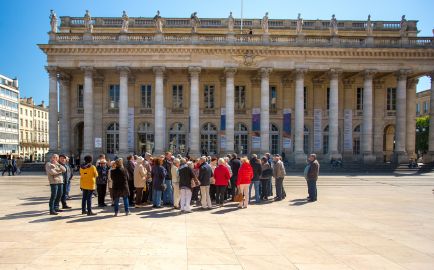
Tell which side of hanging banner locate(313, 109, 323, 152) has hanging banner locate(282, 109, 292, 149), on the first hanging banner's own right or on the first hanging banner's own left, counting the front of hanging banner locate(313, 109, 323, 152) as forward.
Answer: on the first hanging banner's own right

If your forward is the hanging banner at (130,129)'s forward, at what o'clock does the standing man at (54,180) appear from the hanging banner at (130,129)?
The standing man is roughly at 12 o'clock from the hanging banner.

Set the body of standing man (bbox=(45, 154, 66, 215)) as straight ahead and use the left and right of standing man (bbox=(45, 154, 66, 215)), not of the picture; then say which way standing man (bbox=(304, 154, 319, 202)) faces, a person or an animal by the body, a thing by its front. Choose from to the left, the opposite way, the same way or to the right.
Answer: the opposite way

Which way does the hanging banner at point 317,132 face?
toward the camera

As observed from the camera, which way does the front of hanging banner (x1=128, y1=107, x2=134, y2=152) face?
facing the viewer

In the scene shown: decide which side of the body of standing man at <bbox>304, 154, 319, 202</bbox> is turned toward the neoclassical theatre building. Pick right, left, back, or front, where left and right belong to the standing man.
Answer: right

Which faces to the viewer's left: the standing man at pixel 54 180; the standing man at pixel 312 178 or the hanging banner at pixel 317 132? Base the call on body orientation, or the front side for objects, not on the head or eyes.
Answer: the standing man at pixel 312 178

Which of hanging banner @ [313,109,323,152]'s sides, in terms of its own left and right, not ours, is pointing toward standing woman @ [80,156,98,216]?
front

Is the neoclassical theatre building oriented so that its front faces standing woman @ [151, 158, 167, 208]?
yes

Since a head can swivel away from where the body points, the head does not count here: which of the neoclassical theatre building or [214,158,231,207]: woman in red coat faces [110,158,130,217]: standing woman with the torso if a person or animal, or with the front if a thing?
the neoclassical theatre building

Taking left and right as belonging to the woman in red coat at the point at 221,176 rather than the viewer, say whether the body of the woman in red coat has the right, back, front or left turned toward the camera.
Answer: back

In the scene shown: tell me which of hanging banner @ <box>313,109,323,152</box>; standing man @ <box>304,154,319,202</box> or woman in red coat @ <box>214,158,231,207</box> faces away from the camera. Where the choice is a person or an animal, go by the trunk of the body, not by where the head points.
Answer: the woman in red coat

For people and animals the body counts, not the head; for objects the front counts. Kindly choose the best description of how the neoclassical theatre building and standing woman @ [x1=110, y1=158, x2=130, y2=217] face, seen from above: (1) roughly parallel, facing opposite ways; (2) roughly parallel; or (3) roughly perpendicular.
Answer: roughly parallel, facing opposite ways

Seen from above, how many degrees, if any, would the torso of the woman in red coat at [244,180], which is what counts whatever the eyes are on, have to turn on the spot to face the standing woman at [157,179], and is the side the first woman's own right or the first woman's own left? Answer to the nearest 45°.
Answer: approximately 45° to the first woman's own left

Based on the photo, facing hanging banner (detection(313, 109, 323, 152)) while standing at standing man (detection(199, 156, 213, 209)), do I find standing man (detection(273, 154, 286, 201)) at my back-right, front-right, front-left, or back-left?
front-right

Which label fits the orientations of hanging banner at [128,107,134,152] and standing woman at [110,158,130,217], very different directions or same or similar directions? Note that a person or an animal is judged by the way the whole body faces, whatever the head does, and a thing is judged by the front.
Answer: very different directions

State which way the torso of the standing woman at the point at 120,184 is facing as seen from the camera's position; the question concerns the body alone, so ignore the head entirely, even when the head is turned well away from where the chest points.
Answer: away from the camera

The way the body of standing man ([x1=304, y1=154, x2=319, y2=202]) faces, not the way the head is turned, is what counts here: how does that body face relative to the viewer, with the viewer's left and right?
facing to the left of the viewer

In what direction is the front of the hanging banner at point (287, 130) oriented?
toward the camera
